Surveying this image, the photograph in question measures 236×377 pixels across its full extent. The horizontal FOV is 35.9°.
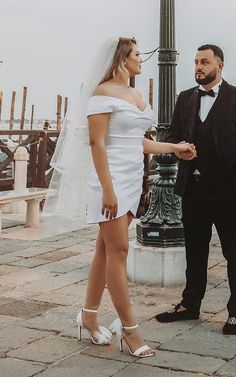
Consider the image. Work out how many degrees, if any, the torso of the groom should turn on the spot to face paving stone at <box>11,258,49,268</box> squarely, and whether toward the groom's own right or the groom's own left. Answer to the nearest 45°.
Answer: approximately 90° to the groom's own right

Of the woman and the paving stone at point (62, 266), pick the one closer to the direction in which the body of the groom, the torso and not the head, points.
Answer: the woman

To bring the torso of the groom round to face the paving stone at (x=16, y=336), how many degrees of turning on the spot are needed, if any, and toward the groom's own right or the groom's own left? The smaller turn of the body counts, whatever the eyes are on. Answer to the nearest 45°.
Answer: approximately 45° to the groom's own right

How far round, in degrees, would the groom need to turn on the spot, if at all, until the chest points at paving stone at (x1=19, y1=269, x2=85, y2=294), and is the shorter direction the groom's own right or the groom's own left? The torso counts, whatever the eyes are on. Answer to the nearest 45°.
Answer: approximately 90° to the groom's own right

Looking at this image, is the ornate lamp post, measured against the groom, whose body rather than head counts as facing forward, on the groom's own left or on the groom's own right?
on the groom's own right

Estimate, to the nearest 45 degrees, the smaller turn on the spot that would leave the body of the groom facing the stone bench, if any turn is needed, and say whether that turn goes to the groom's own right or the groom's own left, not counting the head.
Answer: approximately 90° to the groom's own right

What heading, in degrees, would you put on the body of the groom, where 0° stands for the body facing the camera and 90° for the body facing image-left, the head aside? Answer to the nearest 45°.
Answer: approximately 45°
